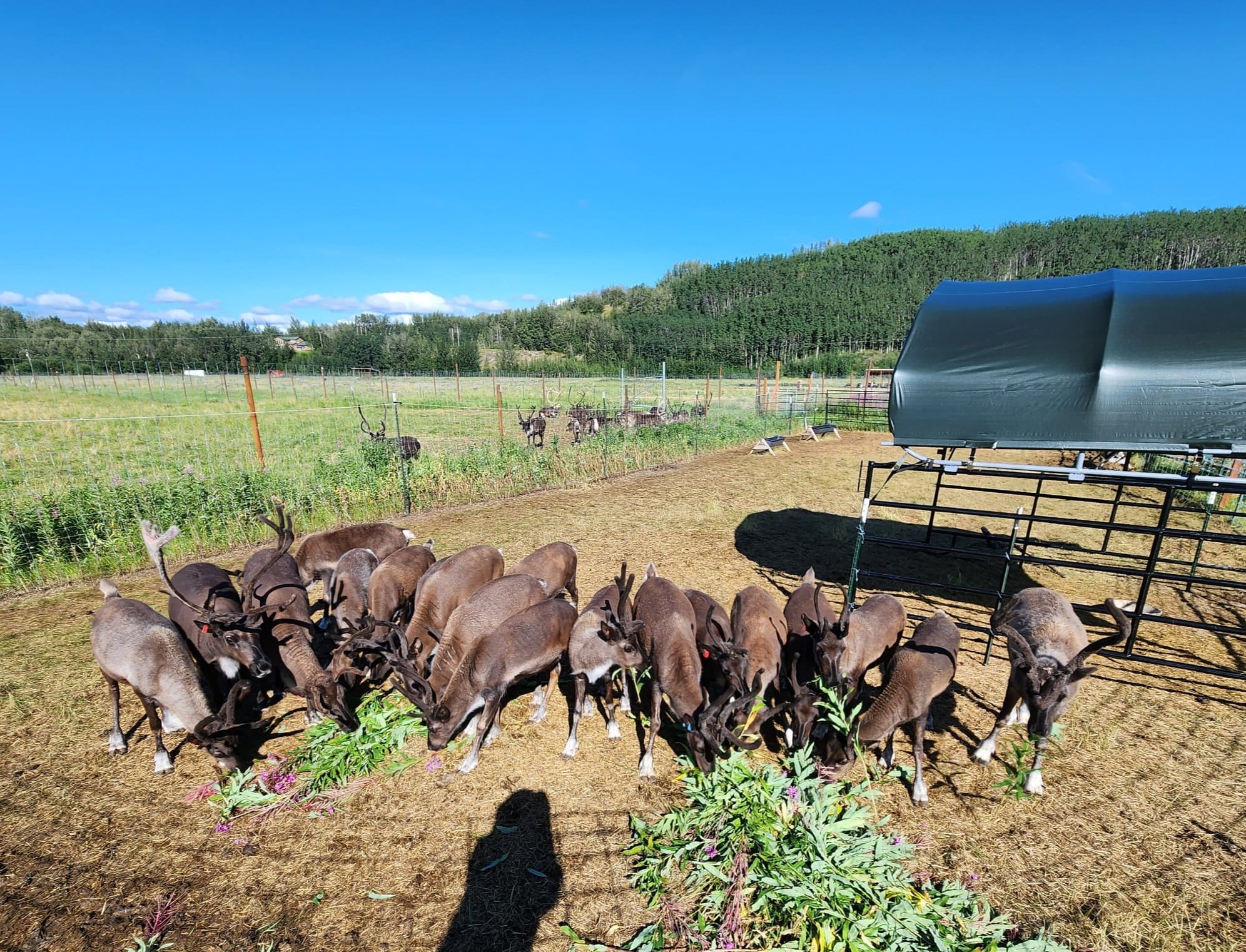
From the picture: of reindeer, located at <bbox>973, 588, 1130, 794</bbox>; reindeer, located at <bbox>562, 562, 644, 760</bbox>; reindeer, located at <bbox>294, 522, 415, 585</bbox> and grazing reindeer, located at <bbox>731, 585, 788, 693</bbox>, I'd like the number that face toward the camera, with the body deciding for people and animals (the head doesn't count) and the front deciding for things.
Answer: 3

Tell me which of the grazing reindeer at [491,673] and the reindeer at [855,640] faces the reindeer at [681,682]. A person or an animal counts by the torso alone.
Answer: the reindeer at [855,640]

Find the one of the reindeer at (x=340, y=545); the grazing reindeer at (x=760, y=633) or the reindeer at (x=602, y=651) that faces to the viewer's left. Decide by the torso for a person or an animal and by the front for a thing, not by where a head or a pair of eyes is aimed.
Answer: the reindeer at (x=340, y=545)

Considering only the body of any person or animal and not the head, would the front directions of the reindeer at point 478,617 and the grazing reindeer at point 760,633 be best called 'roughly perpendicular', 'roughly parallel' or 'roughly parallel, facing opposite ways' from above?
roughly parallel

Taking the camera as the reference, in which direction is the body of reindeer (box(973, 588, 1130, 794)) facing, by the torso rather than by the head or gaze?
toward the camera

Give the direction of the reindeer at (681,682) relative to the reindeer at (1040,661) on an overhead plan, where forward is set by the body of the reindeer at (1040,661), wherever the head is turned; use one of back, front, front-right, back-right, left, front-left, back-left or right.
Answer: front-right

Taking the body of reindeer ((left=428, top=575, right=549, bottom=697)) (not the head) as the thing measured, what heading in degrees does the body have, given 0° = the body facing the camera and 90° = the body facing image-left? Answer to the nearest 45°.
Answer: approximately 45°

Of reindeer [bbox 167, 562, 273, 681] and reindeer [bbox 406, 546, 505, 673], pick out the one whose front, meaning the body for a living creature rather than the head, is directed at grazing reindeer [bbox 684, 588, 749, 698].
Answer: reindeer [bbox 167, 562, 273, 681]

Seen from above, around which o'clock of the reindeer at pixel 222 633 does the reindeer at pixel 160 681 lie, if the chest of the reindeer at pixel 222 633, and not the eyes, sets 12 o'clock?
the reindeer at pixel 160 681 is roughly at 3 o'clock from the reindeer at pixel 222 633.

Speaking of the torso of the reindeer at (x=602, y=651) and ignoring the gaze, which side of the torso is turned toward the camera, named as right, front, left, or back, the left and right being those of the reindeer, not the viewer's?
front

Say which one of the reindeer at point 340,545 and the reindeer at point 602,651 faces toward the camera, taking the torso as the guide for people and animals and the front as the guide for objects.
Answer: the reindeer at point 602,651

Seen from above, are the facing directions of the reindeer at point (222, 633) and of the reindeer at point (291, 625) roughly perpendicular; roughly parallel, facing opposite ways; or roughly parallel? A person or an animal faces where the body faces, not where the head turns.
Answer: roughly parallel

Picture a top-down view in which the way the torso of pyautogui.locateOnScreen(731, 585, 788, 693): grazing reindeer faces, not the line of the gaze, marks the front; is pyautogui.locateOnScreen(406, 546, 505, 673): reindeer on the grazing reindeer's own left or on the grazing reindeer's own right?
on the grazing reindeer's own right

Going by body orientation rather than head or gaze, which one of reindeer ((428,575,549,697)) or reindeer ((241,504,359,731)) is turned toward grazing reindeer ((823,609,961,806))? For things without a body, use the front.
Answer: reindeer ((241,504,359,731))

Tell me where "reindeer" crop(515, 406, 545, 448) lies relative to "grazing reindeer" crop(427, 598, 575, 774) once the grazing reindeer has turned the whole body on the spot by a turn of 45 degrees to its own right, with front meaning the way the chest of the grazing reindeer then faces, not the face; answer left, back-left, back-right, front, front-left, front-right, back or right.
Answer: right

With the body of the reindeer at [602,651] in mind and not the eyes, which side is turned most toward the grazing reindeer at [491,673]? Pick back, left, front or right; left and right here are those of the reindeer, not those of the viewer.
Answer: right

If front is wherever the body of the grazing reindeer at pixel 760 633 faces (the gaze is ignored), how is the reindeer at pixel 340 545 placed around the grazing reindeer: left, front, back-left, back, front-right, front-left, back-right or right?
right

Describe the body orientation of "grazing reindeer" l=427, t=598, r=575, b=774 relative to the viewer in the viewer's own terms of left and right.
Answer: facing the viewer and to the left of the viewer
